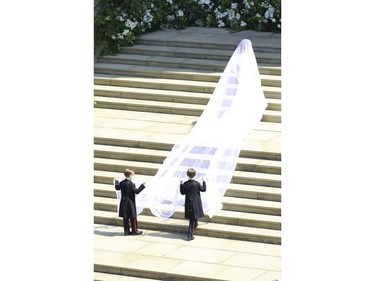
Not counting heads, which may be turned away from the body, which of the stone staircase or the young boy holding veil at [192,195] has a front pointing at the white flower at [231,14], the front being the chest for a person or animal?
the young boy holding veil

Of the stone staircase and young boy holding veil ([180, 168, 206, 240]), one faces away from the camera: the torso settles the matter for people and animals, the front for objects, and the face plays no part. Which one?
the young boy holding veil

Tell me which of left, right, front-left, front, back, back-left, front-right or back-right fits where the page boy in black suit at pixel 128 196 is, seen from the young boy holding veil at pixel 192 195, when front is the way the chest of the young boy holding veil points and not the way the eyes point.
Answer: left

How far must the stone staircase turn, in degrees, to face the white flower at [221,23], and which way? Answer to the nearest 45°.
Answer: approximately 180°

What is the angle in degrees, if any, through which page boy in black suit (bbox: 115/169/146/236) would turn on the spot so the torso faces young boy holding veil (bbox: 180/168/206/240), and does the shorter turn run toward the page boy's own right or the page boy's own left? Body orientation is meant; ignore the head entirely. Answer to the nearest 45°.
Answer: approximately 45° to the page boy's own right

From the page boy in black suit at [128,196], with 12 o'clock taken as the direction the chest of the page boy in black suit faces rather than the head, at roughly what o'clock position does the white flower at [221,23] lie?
The white flower is roughly at 11 o'clock from the page boy in black suit.

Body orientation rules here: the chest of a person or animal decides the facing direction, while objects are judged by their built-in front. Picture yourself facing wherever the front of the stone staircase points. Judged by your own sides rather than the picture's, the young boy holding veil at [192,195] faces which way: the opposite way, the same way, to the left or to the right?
the opposite way

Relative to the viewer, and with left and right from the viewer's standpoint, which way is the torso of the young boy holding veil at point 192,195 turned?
facing away from the viewer

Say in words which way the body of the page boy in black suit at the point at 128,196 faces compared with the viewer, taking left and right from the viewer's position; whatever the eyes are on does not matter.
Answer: facing away from the viewer and to the right of the viewer

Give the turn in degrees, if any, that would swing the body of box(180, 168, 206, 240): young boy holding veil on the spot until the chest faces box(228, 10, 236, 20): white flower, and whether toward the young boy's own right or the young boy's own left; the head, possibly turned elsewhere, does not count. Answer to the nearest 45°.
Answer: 0° — they already face it

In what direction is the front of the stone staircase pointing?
toward the camera

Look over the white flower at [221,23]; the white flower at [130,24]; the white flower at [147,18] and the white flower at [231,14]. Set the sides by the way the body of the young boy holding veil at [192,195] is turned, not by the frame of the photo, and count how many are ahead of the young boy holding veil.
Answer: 4

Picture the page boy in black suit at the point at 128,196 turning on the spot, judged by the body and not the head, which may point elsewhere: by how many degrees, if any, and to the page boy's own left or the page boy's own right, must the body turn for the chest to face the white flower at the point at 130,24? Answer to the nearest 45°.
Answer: approximately 45° to the page boy's own left

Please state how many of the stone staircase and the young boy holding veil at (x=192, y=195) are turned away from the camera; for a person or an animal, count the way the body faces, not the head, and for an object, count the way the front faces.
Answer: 1

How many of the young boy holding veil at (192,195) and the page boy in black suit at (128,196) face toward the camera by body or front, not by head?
0

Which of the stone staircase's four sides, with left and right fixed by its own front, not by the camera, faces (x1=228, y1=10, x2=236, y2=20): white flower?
back
